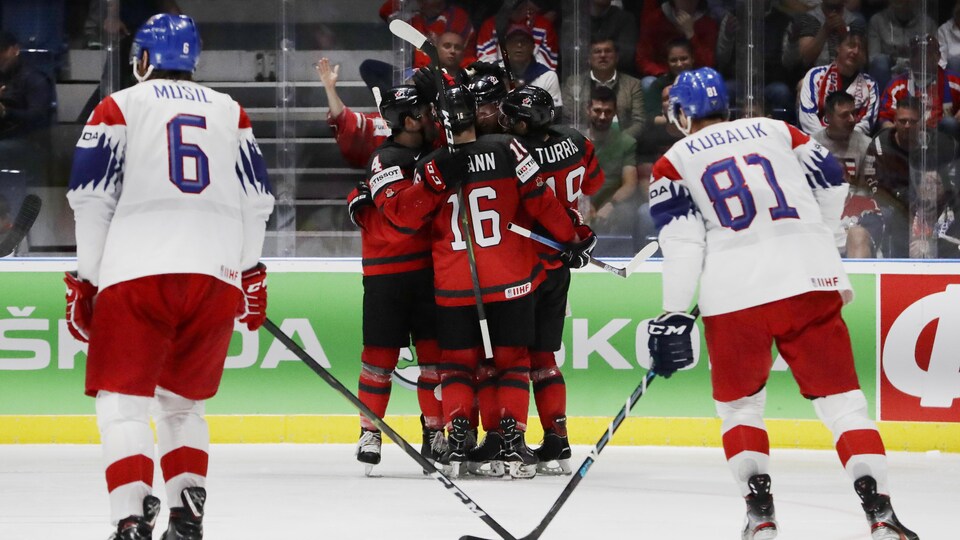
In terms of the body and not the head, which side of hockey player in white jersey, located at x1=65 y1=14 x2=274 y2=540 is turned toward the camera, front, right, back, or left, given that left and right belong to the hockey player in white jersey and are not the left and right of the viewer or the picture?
back

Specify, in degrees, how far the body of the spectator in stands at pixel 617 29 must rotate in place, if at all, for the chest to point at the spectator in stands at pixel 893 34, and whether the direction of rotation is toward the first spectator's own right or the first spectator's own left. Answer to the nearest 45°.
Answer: approximately 90° to the first spectator's own left

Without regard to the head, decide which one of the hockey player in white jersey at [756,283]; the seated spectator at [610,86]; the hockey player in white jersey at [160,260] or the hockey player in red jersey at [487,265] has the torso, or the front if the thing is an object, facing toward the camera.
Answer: the seated spectator

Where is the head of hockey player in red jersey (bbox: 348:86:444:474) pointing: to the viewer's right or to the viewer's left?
to the viewer's right

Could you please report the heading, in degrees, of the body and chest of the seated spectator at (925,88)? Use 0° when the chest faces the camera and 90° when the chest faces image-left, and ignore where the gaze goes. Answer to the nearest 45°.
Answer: approximately 0°

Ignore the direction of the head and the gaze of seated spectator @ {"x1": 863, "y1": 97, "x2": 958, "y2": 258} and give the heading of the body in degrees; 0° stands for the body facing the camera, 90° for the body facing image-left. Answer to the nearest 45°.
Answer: approximately 0°

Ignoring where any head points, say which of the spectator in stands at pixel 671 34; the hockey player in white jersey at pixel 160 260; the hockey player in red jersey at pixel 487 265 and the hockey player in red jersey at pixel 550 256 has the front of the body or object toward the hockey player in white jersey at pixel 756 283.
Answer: the spectator in stands

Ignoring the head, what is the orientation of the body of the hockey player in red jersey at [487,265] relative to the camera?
away from the camera

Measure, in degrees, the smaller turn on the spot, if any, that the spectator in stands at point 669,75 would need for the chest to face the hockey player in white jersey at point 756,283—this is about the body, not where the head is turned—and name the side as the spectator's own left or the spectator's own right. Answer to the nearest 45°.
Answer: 0° — they already face them

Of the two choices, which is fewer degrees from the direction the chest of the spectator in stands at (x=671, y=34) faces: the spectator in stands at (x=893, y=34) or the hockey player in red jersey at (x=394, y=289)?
the hockey player in red jersey
